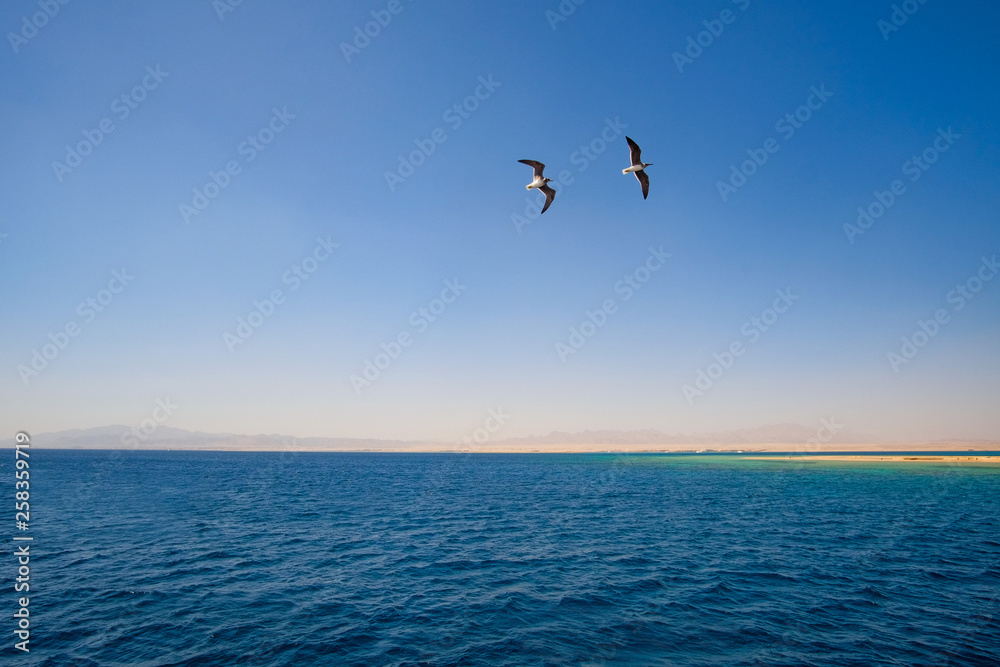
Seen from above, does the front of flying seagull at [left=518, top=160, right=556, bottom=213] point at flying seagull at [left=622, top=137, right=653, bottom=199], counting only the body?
yes

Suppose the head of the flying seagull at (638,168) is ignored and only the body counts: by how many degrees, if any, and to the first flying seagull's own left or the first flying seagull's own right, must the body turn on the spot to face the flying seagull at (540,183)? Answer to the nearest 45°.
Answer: approximately 180°

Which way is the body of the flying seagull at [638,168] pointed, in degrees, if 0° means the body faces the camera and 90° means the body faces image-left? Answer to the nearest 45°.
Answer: approximately 270°

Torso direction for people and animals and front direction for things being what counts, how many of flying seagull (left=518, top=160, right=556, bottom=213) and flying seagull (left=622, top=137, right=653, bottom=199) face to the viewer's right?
2

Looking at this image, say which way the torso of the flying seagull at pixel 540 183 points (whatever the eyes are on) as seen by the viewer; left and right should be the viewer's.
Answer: facing to the right of the viewer
